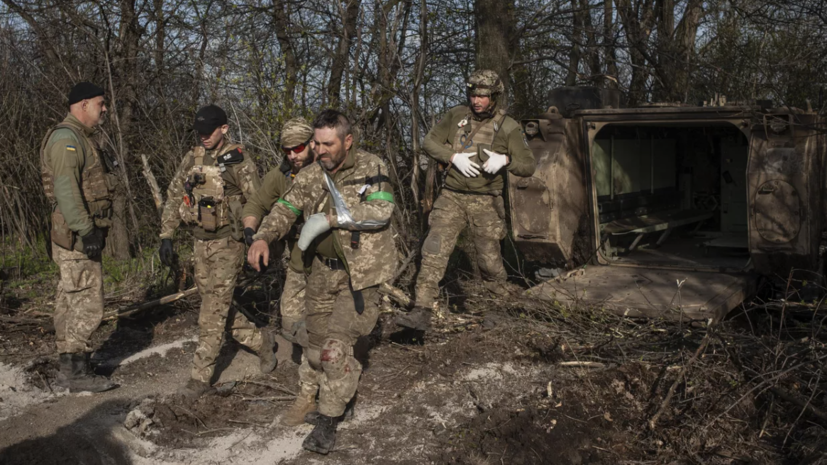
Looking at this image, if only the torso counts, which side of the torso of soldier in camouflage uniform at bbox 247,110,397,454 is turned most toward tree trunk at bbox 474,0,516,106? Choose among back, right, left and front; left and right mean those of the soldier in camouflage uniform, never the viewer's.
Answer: back

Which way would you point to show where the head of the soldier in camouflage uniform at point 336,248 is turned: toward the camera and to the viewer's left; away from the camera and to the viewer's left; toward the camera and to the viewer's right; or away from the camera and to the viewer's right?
toward the camera and to the viewer's left

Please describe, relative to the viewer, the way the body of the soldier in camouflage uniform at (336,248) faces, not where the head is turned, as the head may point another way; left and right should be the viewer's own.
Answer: facing the viewer and to the left of the viewer

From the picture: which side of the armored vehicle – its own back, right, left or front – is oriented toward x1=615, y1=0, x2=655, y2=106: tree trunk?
front

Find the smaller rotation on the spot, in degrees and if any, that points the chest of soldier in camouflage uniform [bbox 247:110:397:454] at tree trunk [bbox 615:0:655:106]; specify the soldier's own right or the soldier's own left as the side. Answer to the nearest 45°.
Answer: approximately 180°

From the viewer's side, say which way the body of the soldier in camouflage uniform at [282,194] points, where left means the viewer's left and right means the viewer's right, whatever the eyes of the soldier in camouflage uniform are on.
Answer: facing the viewer and to the right of the viewer

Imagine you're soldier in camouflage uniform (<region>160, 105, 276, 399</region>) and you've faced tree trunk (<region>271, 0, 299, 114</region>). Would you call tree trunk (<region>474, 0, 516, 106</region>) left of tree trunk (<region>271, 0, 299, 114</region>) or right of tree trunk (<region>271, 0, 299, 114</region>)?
right

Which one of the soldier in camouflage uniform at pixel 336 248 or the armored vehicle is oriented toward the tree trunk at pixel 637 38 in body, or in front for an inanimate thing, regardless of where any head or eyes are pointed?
the armored vehicle

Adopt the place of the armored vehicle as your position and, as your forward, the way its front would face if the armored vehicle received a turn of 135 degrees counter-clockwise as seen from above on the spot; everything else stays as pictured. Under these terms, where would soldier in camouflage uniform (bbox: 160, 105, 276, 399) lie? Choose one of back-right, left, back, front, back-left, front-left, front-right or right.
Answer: front

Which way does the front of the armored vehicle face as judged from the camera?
facing away from the viewer

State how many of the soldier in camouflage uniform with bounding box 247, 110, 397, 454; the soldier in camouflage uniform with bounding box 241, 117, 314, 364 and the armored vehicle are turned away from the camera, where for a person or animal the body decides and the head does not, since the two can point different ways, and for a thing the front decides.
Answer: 1

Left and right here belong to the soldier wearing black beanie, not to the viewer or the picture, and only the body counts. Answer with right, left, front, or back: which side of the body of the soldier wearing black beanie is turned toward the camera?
right

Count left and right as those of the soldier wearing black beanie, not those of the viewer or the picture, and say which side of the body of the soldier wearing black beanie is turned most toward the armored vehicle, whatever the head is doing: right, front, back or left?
front
